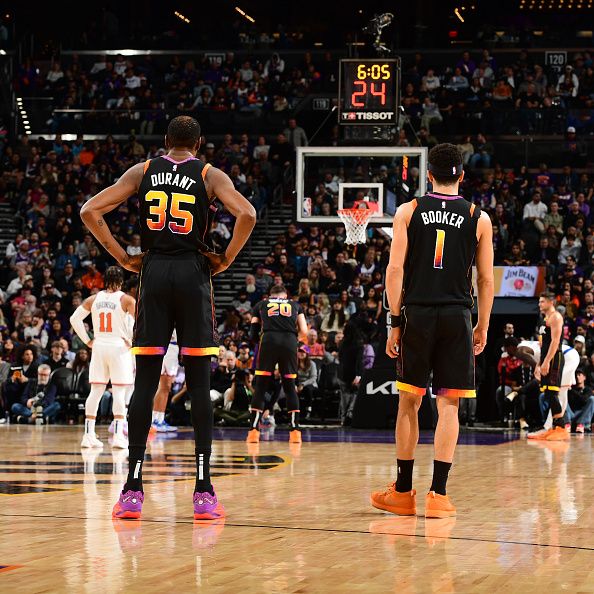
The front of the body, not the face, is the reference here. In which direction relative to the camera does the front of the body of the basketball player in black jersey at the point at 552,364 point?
to the viewer's left

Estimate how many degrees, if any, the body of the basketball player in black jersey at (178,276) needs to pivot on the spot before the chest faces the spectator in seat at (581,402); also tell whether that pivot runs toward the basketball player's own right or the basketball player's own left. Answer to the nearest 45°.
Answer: approximately 45° to the basketball player's own right

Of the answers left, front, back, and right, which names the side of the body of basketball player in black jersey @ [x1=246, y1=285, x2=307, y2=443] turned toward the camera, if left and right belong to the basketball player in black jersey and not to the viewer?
back

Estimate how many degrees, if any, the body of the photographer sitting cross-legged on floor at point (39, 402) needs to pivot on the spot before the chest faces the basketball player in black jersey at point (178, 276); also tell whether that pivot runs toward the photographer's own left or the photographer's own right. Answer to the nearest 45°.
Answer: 0° — they already face them

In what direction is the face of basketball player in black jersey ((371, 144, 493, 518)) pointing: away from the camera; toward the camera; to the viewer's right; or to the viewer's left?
away from the camera

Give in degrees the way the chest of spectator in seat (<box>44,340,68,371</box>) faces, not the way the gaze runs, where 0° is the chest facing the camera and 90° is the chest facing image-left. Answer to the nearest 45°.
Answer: approximately 0°

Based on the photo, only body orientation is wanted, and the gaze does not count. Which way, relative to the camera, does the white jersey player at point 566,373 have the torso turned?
to the viewer's left

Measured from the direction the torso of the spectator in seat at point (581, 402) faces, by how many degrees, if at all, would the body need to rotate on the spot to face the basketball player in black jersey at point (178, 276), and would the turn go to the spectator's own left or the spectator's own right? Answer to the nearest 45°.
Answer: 0° — they already face them
